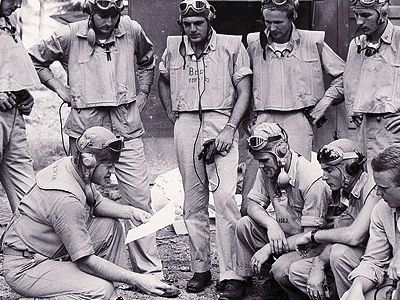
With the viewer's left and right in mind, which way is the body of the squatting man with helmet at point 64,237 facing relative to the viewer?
facing to the right of the viewer

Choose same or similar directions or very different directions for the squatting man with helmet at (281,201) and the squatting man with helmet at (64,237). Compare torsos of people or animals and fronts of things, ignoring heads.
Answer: very different directions

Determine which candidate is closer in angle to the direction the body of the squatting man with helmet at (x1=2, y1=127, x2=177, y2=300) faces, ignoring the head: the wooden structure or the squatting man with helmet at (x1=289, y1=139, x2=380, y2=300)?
the squatting man with helmet

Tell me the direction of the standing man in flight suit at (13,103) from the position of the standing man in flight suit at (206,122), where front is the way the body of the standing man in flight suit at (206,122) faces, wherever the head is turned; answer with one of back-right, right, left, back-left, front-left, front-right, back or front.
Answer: right

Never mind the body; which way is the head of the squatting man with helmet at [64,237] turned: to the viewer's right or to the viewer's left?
to the viewer's right

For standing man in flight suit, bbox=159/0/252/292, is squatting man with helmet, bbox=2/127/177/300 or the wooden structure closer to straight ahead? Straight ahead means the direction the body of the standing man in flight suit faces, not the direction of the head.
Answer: the squatting man with helmet

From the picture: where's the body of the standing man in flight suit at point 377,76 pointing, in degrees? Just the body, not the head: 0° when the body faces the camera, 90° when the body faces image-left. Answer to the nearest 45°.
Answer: approximately 45°

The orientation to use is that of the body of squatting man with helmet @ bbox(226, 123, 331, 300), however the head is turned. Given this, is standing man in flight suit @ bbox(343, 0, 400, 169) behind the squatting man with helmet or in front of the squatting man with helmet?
behind

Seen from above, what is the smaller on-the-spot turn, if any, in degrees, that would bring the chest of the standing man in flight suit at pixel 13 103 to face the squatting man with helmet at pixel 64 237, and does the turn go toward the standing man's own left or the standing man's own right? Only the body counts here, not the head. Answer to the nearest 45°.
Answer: approximately 45° to the standing man's own right
